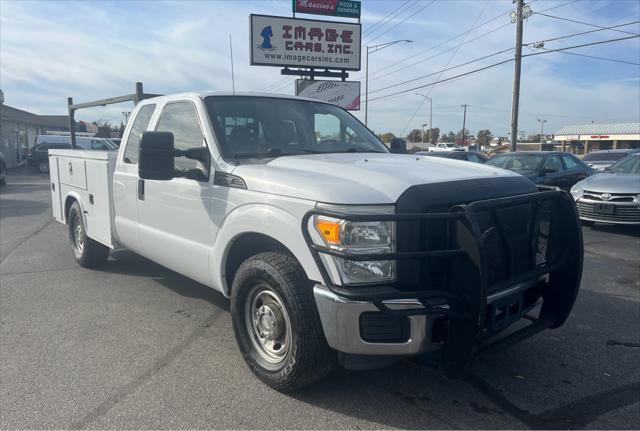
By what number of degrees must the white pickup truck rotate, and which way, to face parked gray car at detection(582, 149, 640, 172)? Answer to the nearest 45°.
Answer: approximately 90° to its left

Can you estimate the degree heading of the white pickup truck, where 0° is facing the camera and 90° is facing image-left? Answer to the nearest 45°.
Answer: approximately 315°

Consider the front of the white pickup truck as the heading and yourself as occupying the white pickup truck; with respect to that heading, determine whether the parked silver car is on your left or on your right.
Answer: on your left

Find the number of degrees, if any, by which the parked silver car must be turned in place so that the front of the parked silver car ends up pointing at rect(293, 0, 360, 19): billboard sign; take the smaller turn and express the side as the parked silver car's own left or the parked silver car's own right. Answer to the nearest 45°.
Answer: approximately 90° to the parked silver car's own right

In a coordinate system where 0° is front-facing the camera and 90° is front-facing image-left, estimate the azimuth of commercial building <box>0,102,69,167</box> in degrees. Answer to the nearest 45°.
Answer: approximately 315°

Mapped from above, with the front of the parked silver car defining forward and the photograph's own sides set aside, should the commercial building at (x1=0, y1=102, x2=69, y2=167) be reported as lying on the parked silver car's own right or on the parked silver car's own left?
on the parked silver car's own right

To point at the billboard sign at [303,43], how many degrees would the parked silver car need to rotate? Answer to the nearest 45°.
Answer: approximately 90° to its right

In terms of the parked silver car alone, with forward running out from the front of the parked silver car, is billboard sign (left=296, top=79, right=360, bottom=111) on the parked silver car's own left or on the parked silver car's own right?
on the parked silver car's own right

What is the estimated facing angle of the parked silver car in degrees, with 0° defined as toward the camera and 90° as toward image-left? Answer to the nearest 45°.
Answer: approximately 45°
